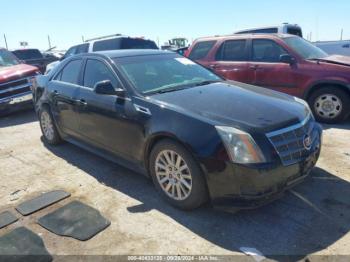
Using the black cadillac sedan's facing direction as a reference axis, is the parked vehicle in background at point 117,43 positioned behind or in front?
behind

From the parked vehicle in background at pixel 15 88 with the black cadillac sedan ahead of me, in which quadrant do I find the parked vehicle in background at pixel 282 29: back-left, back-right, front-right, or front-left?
front-left

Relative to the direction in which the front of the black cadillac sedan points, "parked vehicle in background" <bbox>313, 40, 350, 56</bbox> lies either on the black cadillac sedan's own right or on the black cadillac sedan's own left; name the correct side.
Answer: on the black cadillac sedan's own left

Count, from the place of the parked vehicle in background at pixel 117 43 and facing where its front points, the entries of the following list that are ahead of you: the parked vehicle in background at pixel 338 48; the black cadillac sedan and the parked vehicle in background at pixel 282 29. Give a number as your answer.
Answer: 0

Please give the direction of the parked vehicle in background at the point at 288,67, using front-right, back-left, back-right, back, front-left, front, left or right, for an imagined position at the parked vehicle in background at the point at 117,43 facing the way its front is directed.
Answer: back

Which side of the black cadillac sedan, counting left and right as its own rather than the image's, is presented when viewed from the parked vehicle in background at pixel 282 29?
left

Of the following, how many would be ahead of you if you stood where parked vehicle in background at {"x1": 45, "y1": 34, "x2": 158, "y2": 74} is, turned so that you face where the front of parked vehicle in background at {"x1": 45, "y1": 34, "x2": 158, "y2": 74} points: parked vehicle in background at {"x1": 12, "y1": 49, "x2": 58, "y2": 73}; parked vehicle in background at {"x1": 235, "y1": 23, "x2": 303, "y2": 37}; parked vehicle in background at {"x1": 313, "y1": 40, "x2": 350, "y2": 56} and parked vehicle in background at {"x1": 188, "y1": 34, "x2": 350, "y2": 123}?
1

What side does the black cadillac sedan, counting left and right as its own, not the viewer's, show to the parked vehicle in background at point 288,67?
left

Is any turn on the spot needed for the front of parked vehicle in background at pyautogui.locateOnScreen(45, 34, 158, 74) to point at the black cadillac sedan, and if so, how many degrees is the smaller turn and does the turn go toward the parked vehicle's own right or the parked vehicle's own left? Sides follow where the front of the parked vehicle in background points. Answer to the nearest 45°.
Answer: approximately 135° to the parked vehicle's own left

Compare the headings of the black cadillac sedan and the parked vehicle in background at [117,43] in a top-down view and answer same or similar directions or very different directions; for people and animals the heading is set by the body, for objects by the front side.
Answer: very different directions

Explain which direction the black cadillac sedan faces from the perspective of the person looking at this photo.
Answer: facing the viewer and to the right of the viewer

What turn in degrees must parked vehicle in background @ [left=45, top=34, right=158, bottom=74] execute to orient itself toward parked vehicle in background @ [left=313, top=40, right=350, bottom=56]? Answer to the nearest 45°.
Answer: approximately 135° to its right
